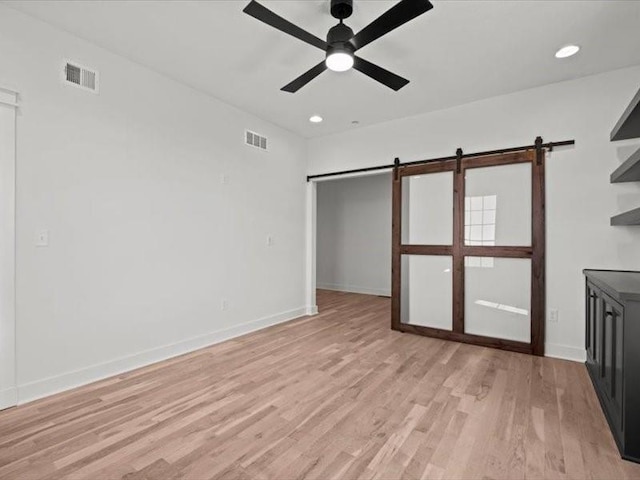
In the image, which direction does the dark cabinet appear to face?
to the viewer's left

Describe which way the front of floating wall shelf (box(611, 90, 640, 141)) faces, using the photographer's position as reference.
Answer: facing to the left of the viewer

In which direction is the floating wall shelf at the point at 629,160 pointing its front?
to the viewer's left

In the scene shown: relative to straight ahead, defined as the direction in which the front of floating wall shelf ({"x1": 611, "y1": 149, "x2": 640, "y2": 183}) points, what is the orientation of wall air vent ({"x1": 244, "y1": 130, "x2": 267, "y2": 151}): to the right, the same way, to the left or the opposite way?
the opposite way

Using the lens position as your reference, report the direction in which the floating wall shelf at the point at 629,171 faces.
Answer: facing to the left of the viewer

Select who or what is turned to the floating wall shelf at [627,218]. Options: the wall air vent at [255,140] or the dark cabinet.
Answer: the wall air vent

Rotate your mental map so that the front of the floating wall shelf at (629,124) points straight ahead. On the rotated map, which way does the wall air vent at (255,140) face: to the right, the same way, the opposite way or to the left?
the opposite way

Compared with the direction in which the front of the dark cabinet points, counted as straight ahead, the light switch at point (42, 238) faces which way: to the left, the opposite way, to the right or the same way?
the opposite way

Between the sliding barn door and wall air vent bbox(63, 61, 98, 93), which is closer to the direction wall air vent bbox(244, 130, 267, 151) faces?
the sliding barn door

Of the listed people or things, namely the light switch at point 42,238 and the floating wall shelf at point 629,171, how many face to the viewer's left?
1

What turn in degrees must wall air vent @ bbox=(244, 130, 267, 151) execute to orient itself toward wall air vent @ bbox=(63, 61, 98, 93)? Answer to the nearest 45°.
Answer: approximately 90° to its right
